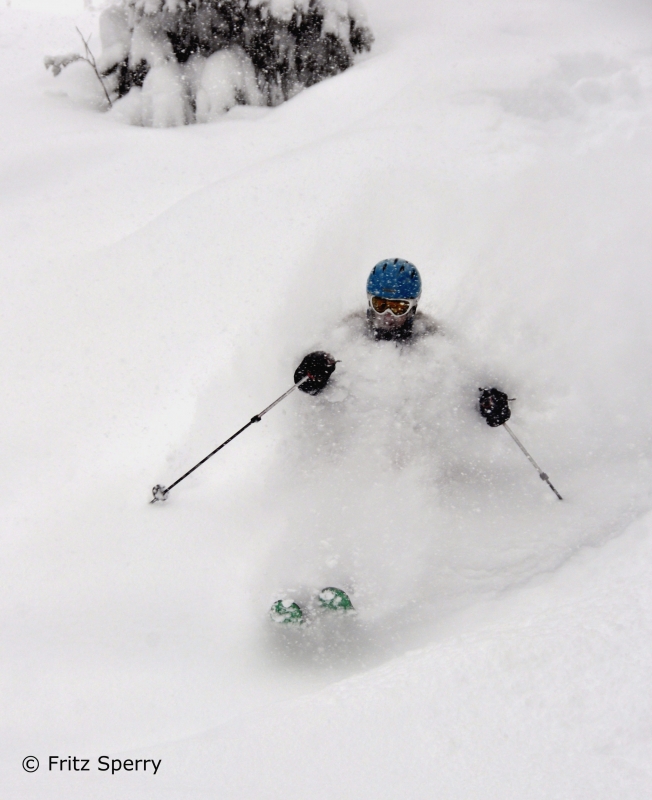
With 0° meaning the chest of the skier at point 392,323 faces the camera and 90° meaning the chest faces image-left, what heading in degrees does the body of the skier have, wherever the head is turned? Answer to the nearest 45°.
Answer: approximately 0°

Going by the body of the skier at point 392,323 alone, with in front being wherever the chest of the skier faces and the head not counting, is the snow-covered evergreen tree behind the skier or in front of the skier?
behind
